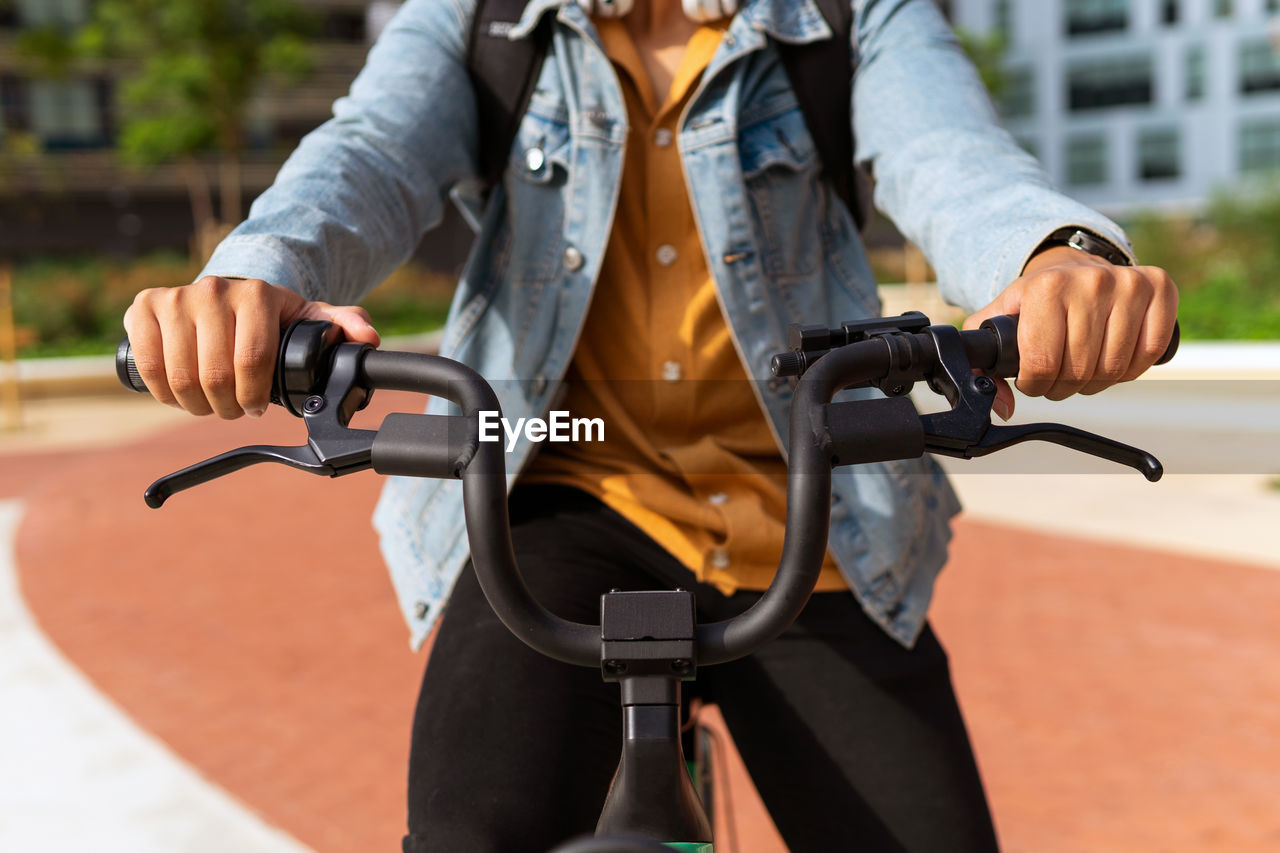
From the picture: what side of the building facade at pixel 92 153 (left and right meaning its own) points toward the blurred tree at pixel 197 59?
front

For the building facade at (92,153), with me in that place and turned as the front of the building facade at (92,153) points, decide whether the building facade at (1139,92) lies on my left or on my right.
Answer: on my left

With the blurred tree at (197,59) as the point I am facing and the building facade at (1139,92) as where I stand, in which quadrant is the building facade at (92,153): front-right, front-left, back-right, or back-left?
front-right

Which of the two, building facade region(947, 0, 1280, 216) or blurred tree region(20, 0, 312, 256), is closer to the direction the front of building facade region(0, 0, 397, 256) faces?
the blurred tree

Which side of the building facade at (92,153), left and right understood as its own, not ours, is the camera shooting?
front

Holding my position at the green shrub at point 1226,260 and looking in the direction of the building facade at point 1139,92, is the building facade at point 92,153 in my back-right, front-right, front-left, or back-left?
front-left

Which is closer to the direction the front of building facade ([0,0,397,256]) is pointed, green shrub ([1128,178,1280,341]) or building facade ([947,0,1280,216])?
the green shrub
